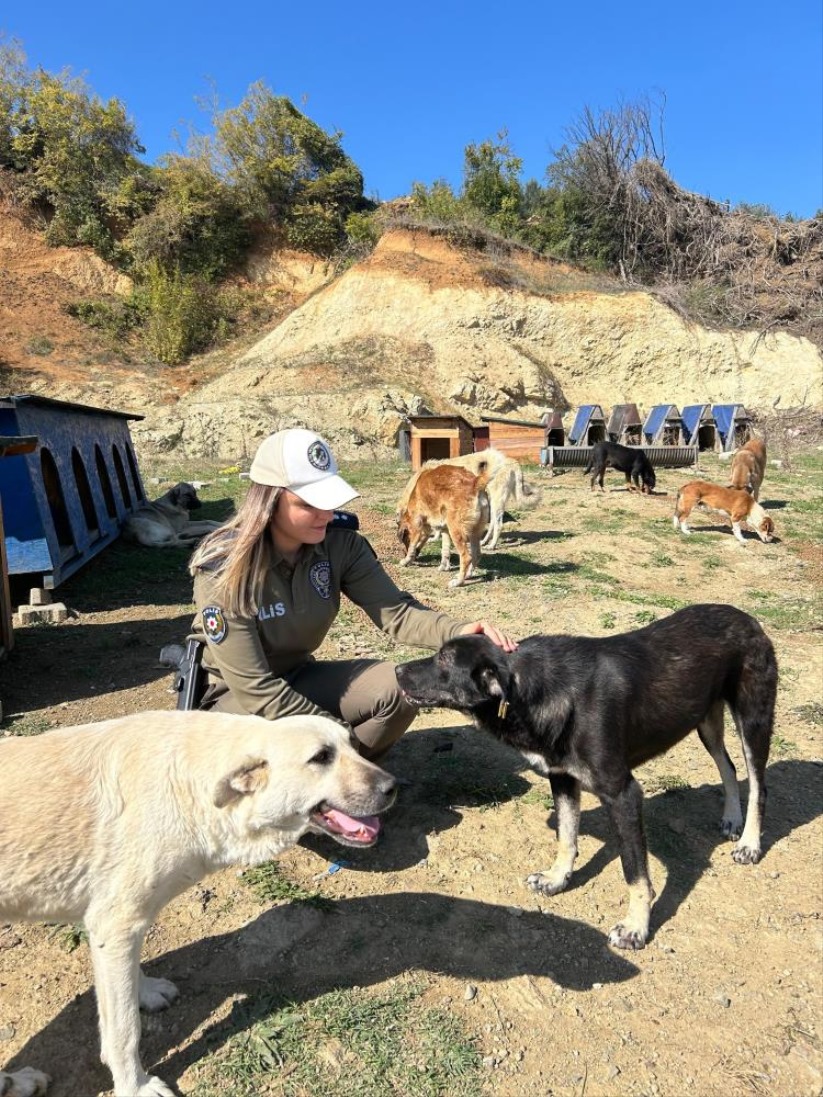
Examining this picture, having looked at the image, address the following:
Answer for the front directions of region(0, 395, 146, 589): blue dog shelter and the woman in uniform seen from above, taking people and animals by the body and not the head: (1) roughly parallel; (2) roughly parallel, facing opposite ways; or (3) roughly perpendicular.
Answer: roughly parallel

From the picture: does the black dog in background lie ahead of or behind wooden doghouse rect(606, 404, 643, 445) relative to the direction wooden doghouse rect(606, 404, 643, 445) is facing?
ahead

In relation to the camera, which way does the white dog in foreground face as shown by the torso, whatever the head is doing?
to the viewer's right

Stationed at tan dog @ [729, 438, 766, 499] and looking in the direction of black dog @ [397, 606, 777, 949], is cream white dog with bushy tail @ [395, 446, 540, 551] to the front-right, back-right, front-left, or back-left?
front-right

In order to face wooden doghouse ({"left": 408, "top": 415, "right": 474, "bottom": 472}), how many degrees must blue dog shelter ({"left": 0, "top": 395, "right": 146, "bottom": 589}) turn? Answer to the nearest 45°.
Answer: approximately 90° to its left

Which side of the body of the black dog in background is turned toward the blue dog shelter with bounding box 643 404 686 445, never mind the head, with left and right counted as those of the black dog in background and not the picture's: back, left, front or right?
left

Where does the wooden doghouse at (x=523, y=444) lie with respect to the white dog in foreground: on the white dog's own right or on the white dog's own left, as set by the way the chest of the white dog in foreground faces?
on the white dog's own left

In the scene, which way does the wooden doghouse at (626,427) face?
toward the camera

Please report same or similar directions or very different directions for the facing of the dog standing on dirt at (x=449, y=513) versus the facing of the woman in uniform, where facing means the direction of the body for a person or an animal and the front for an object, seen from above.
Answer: very different directions

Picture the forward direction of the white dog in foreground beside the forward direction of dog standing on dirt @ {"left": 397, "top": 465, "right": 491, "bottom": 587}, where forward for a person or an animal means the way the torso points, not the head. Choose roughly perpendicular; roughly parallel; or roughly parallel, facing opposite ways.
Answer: roughly perpendicular

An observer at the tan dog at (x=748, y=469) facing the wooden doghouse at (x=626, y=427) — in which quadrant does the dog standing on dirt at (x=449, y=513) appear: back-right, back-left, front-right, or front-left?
back-left

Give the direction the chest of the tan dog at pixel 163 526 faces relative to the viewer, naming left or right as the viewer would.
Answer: facing to the right of the viewer

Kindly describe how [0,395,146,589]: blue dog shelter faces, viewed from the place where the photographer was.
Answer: facing the viewer and to the right of the viewer

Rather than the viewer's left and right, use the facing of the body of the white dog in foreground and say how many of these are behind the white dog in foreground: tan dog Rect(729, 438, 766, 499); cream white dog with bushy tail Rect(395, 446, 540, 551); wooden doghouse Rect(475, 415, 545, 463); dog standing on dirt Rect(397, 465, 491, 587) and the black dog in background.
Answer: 0

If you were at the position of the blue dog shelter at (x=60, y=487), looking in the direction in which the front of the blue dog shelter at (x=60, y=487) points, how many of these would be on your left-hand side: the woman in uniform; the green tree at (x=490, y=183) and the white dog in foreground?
1

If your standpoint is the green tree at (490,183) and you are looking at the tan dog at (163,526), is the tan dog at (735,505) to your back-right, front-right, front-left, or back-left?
front-left
